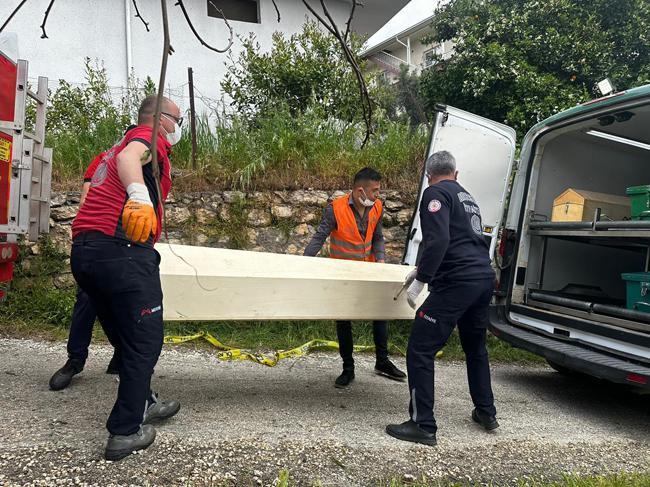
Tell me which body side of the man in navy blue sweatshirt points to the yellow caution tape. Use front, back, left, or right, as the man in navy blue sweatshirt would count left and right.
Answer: front

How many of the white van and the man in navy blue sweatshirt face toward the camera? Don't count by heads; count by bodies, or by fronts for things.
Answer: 0

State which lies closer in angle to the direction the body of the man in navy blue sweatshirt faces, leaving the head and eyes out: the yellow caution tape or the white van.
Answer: the yellow caution tape

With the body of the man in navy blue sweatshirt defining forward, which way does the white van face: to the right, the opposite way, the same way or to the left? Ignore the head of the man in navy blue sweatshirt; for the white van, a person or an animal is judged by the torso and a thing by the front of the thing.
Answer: to the right

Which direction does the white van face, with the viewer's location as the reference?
facing away from the viewer and to the right of the viewer

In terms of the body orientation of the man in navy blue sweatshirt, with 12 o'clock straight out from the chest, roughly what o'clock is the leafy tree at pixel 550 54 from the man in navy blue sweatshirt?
The leafy tree is roughly at 2 o'clock from the man in navy blue sweatshirt.

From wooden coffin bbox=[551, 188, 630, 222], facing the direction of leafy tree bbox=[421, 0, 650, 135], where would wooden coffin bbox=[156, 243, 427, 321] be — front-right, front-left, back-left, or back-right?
back-left

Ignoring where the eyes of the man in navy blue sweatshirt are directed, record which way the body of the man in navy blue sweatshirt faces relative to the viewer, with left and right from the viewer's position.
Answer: facing away from the viewer and to the left of the viewer

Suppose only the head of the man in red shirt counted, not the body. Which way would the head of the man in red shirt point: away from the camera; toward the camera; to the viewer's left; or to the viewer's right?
to the viewer's right
